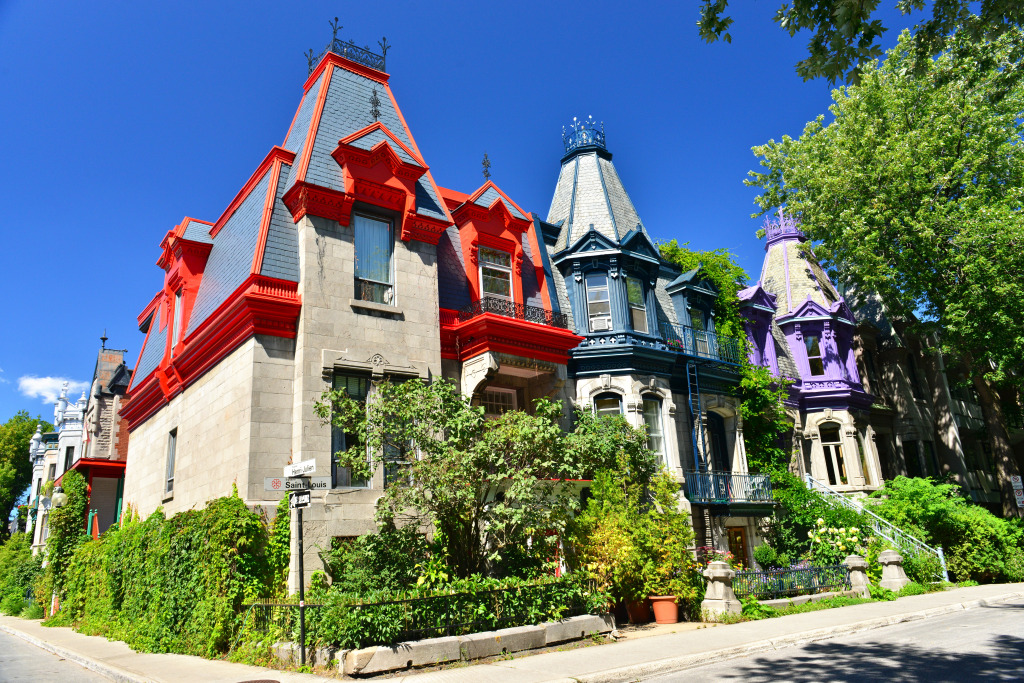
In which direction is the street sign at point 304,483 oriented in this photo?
toward the camera

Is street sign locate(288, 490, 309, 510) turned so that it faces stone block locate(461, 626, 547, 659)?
no

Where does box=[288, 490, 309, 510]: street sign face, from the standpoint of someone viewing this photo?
facing the viewer

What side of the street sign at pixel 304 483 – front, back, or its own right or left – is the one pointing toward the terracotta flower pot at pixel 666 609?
left

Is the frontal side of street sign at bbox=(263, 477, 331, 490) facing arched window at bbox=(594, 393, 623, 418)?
no

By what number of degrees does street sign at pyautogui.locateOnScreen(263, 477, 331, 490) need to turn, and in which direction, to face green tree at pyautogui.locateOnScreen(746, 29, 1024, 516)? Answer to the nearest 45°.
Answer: approximately 90° to its left

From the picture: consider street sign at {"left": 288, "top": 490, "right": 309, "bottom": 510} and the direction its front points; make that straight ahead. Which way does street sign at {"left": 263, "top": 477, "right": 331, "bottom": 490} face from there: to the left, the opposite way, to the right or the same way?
the same way

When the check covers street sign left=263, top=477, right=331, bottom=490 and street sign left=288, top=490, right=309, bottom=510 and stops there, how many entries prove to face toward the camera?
2

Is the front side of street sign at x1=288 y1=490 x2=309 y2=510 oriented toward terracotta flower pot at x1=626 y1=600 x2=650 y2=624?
no

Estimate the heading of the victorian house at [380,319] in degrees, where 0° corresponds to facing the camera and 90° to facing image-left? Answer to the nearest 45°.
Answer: approximately 315°

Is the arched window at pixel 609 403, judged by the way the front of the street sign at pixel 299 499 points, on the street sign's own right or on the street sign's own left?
on the street sign's own left
